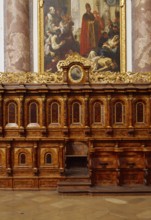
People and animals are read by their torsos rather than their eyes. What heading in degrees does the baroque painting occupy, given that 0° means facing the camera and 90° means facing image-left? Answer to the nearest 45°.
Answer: approximately 0°
